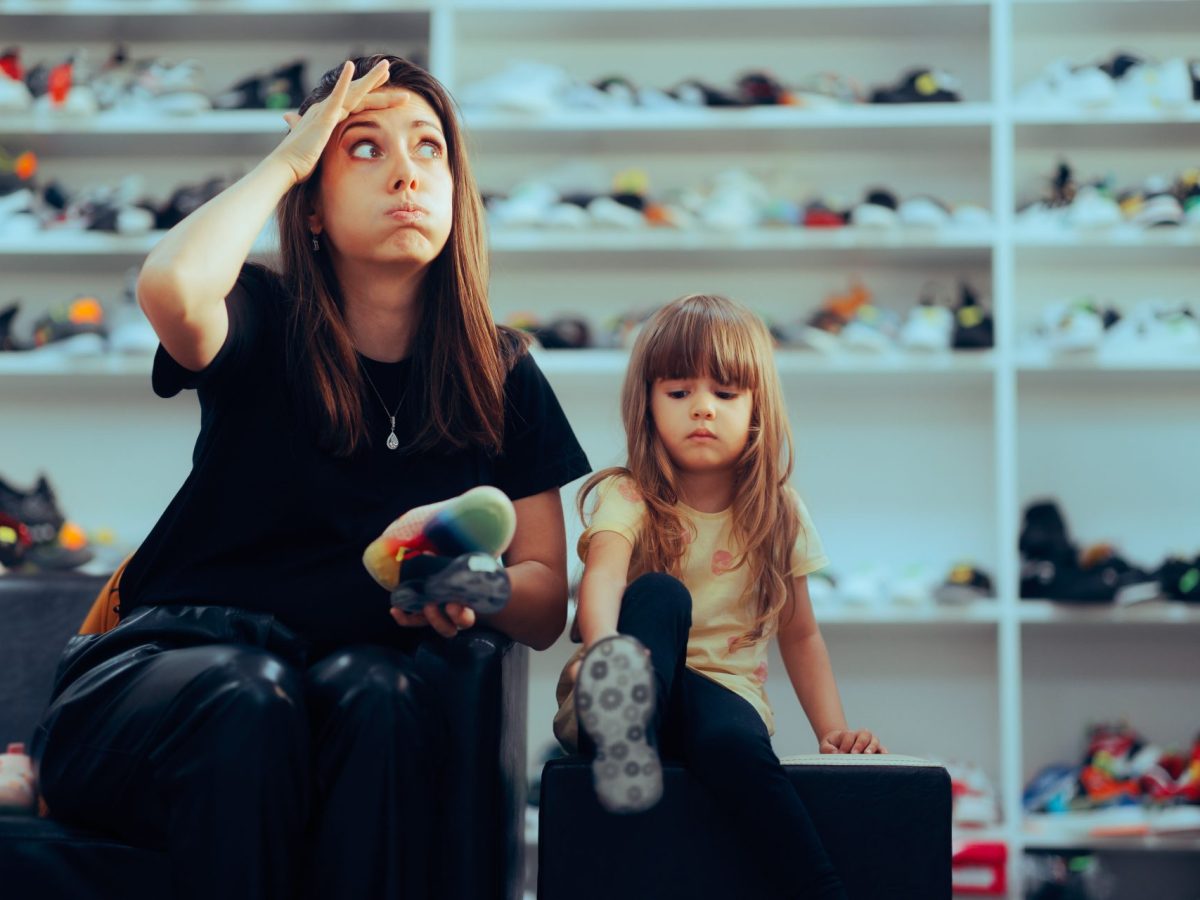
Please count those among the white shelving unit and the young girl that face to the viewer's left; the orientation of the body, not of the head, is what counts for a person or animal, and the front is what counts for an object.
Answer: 0

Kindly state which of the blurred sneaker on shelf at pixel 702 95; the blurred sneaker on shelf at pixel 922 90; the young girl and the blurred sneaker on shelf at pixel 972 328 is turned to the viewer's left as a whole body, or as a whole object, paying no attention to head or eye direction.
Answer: the blurred sneaker on shelf at pixel 922 90

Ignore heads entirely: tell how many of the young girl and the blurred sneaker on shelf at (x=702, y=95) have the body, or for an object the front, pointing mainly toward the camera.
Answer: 1

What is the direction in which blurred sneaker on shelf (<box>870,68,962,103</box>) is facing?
to the viewer's left

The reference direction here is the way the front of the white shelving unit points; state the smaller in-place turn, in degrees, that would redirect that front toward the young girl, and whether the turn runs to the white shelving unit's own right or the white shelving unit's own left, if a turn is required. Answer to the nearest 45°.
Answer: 0° — it already faces them

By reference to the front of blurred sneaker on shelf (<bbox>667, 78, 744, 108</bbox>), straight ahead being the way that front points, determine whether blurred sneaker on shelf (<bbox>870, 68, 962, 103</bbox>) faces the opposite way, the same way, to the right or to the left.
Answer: the opposite way
